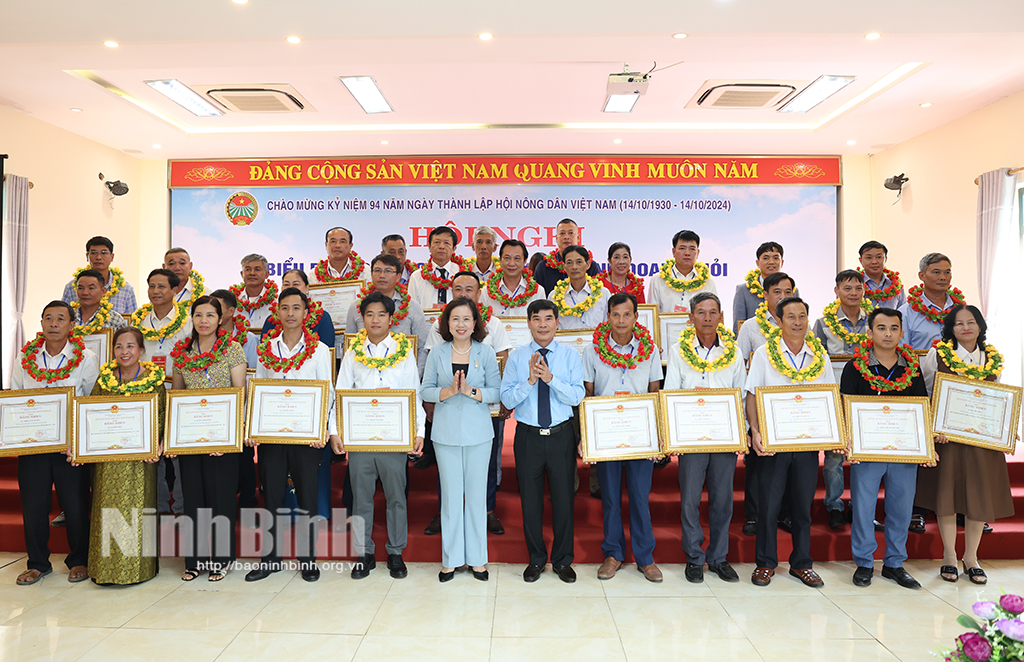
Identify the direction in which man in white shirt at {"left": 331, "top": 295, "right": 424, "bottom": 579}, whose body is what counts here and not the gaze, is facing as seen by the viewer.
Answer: toward the camera

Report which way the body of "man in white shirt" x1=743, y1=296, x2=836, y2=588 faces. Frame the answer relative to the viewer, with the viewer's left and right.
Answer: facing the viewer

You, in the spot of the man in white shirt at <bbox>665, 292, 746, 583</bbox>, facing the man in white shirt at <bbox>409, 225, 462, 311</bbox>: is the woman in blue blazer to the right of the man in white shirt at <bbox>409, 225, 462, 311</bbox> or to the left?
left

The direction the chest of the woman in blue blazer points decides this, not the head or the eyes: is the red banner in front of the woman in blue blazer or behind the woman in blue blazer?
behind

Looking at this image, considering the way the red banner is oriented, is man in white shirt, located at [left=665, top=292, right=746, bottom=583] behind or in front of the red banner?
in front

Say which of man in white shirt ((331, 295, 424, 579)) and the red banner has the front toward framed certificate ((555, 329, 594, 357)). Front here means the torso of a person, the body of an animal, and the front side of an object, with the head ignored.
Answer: the red banner

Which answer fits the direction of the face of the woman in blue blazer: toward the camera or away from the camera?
toward the camera

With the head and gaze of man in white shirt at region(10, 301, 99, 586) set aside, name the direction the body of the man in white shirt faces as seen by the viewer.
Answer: toward the camera

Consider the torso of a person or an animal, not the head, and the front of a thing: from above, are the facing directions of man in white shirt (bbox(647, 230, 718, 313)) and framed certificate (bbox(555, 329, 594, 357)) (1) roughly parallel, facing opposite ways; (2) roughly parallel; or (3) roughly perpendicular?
roughly parallel

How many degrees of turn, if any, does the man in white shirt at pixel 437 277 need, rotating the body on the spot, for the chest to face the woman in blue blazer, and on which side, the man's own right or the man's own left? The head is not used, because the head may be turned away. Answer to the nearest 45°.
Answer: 0° — they already face them

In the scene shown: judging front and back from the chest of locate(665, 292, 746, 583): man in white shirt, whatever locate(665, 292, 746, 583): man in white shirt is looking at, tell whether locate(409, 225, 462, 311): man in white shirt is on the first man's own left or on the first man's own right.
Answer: on the first man's own right
